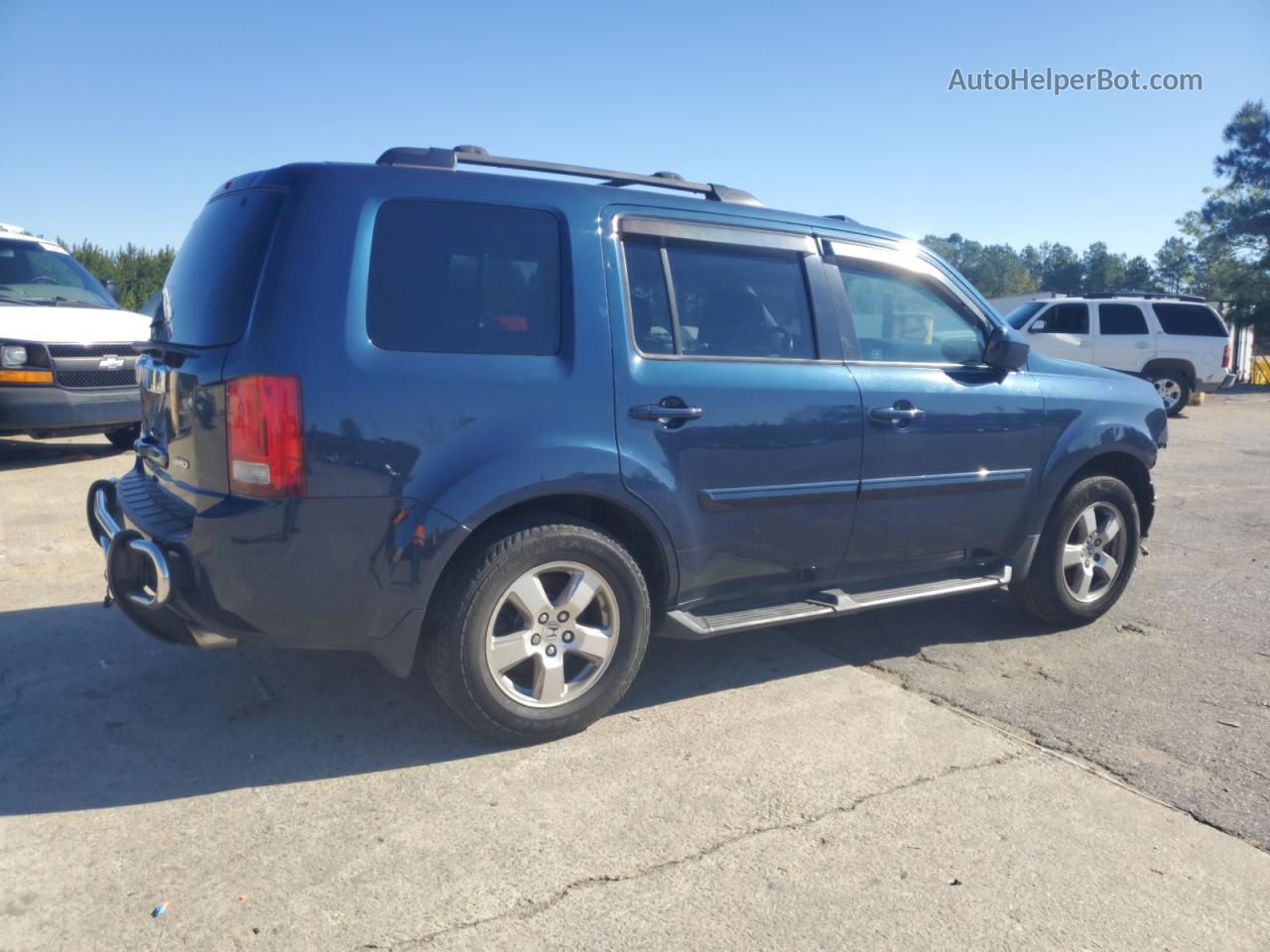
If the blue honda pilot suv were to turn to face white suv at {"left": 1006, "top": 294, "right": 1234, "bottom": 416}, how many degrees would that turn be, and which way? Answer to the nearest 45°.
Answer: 0° — it already faces it

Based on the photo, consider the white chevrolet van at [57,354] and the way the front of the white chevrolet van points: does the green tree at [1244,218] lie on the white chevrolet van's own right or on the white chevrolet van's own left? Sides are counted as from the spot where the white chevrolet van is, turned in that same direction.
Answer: on the white chevrolet van's own left

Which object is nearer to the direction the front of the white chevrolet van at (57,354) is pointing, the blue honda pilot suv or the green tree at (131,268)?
the blue honda pilot suv

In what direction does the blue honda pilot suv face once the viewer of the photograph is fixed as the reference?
facing away from the viewer and to the right of the viewer

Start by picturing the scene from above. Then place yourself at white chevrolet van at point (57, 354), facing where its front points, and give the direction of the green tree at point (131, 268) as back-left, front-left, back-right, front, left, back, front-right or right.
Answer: back-left

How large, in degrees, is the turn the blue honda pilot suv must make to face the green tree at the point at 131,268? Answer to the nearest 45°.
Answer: approximately 90° to its left

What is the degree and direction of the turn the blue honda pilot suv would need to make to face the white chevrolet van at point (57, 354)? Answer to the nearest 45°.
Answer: approximately 90° to its left

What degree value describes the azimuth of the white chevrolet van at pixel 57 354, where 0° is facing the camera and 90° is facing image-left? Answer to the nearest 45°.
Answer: approximately 315°
